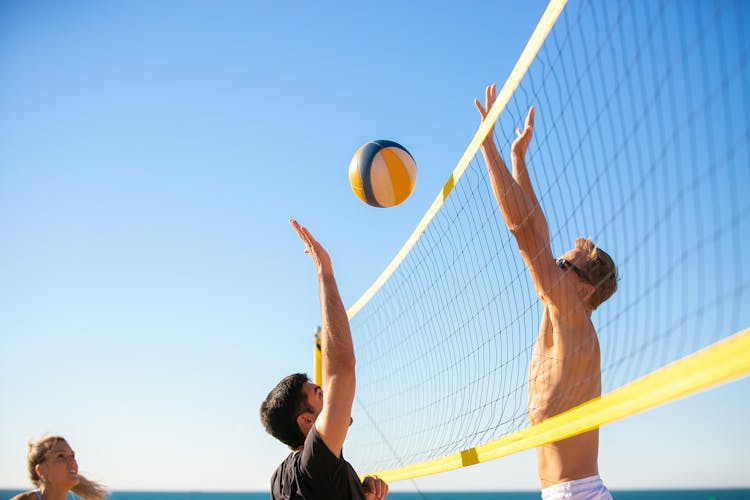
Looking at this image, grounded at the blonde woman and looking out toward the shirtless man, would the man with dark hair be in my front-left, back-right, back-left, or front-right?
front-right

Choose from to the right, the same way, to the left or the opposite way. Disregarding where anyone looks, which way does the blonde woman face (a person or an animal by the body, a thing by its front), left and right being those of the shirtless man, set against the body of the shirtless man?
the opposite way

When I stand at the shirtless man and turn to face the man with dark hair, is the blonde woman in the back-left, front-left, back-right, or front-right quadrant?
front-right

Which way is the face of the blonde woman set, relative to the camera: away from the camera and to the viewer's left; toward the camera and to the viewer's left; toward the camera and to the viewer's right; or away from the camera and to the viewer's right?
toward the camera and to the viewer's right

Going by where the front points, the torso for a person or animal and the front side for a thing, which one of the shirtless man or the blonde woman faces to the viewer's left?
the shirtless man

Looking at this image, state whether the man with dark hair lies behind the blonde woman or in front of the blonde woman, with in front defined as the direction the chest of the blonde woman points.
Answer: in front

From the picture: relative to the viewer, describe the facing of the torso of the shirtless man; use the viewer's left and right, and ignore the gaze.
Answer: facing to the left of the viewer

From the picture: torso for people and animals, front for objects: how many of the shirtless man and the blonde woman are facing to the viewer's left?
1

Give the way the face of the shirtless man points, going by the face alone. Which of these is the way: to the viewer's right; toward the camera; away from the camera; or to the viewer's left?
to the viewer's left

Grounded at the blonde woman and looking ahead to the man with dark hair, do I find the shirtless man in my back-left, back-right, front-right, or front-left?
front-left

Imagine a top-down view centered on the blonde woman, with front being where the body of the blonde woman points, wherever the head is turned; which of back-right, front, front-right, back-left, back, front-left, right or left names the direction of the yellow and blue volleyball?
front
